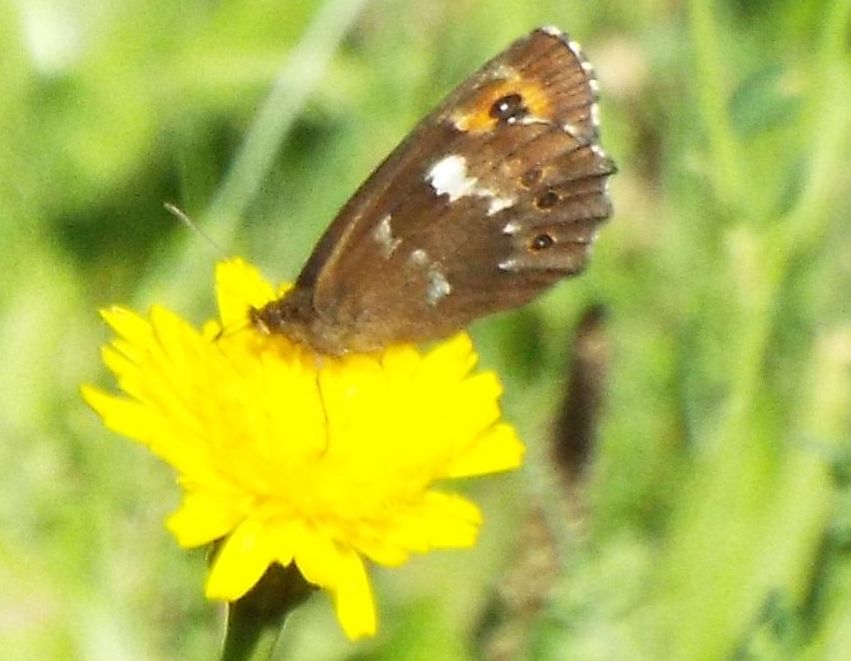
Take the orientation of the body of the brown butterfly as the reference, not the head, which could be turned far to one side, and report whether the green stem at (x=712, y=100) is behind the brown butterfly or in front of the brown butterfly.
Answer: behind

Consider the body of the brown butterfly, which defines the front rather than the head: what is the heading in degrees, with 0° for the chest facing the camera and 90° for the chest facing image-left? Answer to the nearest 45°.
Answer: approximately 90°
